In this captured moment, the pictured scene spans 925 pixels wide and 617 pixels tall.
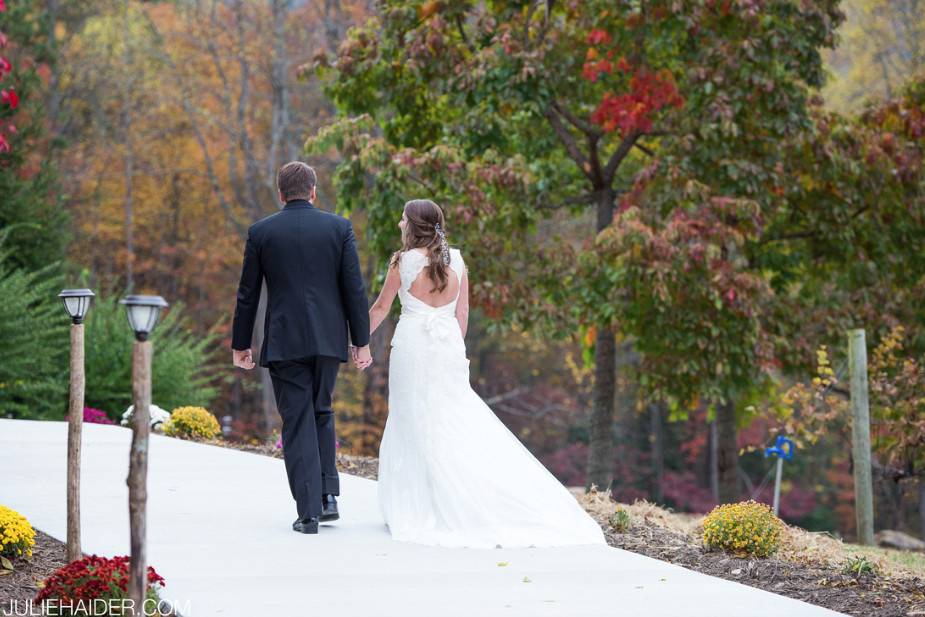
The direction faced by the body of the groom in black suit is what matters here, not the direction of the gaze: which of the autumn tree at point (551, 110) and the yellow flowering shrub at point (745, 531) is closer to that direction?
the autumn tree

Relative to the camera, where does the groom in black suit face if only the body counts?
away from the camera

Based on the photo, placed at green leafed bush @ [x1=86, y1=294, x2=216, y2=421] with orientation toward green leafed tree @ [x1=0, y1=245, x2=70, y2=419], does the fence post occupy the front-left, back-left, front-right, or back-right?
back-left

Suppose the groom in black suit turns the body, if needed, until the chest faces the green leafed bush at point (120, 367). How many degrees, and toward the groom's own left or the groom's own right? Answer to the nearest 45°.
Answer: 0° — they already face it

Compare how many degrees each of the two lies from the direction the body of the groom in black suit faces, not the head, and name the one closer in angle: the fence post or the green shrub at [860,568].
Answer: the fence post

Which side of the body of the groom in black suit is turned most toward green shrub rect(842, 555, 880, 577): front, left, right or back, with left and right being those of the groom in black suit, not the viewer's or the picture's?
right

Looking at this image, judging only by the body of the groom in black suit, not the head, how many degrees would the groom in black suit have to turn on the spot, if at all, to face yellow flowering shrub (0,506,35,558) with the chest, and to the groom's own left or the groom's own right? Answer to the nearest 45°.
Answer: approximately 90° to the groom's own left

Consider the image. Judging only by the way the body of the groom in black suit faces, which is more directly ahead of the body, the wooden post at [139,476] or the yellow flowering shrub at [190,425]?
the yellow flowering shrub

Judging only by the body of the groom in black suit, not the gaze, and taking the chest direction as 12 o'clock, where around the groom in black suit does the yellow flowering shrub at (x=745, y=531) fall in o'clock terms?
The yellow flowering shrub is roughly at 3 o'clock from the groom in black suit.

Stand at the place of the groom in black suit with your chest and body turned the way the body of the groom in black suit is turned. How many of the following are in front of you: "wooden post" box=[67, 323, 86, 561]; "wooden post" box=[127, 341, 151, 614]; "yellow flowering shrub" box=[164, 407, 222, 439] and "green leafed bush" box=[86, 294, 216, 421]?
2

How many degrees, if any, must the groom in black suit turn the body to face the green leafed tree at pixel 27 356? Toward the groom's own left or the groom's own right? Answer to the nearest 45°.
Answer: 0° — they already face it

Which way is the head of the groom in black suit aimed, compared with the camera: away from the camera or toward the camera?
away from the camera

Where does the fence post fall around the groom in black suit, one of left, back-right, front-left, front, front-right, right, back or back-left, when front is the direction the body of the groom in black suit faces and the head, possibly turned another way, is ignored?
front-right
